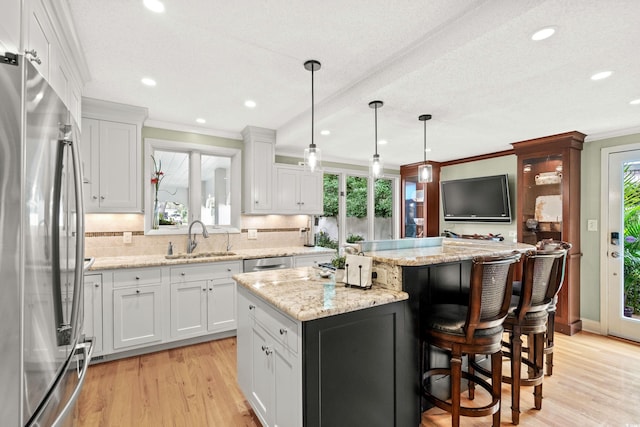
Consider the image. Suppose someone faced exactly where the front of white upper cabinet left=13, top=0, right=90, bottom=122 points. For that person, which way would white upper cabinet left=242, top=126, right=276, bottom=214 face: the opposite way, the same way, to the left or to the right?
to the right

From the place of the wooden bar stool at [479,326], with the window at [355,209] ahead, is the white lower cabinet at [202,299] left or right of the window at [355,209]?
left

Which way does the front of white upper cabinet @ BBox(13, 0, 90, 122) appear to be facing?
to the viewer's right

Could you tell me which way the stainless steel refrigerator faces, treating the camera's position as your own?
facing to the right of the viewer

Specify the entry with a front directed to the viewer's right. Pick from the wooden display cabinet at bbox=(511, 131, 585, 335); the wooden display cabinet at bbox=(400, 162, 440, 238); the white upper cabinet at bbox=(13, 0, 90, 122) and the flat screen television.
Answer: the white upper cabinet

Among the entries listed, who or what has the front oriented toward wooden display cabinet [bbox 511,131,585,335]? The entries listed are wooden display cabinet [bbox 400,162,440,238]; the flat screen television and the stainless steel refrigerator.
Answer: the stainless steel refrigerator

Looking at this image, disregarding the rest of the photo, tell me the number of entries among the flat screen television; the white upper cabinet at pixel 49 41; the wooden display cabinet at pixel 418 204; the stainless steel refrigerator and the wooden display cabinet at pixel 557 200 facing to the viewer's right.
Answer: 2

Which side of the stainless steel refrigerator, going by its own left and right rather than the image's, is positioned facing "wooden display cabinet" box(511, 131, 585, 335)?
front

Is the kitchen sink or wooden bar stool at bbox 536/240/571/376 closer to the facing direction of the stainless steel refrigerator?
the wooden bar stool

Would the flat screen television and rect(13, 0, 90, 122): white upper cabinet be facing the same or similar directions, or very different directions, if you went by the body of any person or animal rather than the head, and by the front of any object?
very different directions
